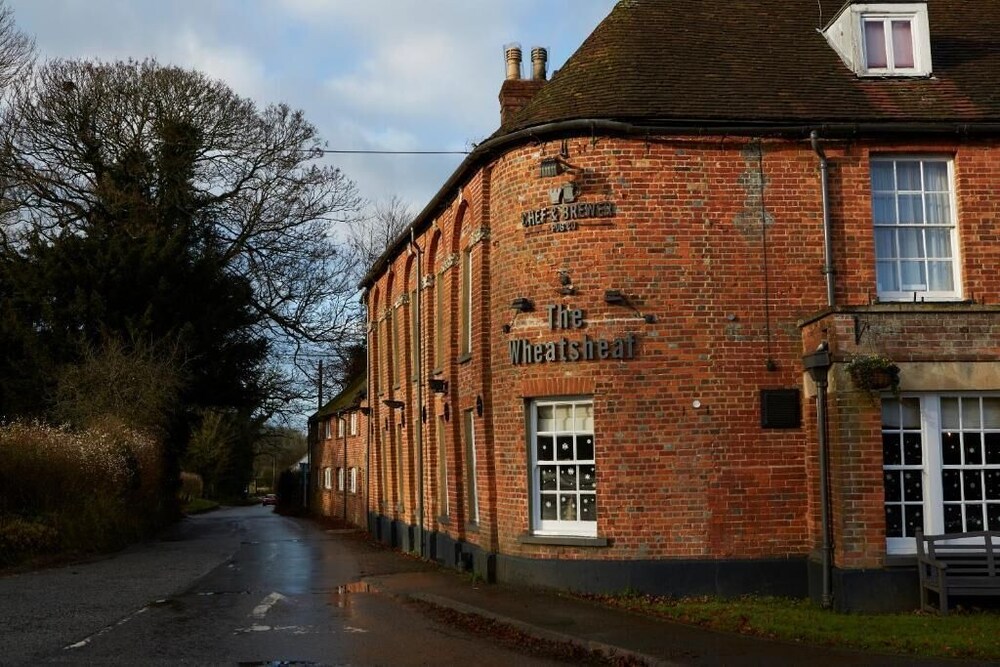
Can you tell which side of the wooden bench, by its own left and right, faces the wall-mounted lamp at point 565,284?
right

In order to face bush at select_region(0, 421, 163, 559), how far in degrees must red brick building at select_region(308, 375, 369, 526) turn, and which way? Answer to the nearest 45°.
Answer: approximately 45° to its left

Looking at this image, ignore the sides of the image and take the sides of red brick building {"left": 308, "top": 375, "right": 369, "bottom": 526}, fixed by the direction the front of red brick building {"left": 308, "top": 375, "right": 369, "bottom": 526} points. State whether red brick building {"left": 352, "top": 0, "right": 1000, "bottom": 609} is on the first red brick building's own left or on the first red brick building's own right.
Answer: on the first red brick building's own left

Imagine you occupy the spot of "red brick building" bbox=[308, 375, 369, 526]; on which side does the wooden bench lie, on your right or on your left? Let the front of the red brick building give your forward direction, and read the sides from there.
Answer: on your left

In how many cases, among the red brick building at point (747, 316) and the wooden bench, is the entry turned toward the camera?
2

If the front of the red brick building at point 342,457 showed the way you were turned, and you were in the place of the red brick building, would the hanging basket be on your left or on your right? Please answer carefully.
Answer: on your left

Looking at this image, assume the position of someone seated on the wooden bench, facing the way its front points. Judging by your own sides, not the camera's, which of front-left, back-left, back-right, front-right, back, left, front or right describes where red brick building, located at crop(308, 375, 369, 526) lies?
back-right

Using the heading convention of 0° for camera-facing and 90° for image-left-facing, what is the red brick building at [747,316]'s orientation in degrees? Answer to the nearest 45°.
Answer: approximately 0°

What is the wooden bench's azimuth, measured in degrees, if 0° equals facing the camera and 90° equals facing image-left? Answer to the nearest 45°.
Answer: approximately 0°
